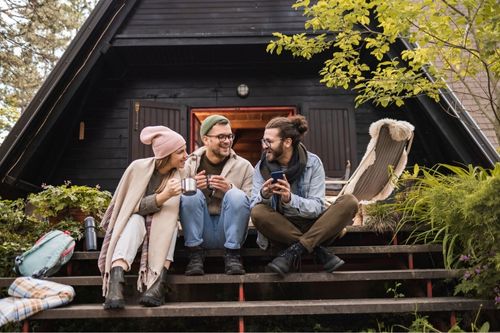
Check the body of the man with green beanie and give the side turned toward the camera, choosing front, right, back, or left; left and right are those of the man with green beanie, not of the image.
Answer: front

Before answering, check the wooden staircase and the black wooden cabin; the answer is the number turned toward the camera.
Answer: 2

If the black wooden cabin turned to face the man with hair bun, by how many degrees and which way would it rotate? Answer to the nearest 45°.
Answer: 0° — it already faces them

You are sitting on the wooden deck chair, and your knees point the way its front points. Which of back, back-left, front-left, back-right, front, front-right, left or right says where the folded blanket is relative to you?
front

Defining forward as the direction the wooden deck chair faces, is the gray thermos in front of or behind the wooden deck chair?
in front

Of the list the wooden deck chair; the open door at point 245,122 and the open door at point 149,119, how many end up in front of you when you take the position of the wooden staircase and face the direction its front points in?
0

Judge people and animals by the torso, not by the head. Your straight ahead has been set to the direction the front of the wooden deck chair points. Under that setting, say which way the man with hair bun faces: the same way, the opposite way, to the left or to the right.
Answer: the same way

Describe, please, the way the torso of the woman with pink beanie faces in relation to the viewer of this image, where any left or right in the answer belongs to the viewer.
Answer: facing the viewer and to the right of the viewer

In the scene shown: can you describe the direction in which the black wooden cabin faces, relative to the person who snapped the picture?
facing the viewer

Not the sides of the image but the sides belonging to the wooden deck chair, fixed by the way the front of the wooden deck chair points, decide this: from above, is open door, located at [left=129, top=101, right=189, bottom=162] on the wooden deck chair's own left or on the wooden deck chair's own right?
on the wooden deck chair's own right

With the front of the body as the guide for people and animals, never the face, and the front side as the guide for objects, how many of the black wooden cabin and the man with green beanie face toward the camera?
2

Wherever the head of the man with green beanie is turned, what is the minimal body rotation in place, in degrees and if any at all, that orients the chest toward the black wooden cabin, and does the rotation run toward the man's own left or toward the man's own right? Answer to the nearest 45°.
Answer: approximately 180°
